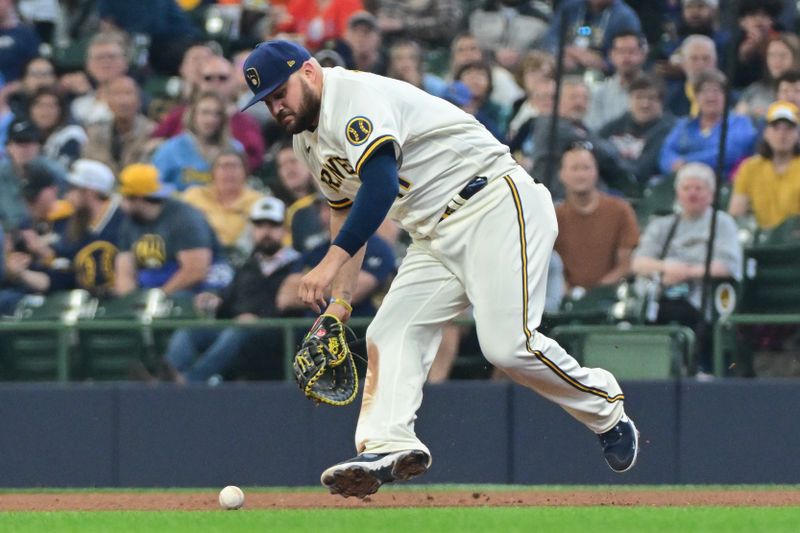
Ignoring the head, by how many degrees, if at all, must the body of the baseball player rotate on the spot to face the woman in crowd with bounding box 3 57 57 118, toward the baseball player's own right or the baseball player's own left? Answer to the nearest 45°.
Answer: approximately 90° to the baseball player's own right

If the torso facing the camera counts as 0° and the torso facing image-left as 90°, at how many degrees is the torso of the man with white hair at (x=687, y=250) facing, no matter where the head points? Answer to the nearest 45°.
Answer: approximately 0°

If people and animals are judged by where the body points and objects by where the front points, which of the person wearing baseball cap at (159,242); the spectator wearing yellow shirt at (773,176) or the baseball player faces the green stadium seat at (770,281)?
the spectator wearing yellow shirt

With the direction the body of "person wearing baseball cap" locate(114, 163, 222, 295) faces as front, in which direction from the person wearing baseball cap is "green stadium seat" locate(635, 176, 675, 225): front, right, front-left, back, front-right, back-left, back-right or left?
back-left

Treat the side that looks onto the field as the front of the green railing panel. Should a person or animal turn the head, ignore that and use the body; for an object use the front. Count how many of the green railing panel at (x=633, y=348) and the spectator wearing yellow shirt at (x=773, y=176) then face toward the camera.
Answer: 2

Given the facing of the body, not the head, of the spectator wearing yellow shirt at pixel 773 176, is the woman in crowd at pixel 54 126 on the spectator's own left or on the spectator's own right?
on the spectator's own right
